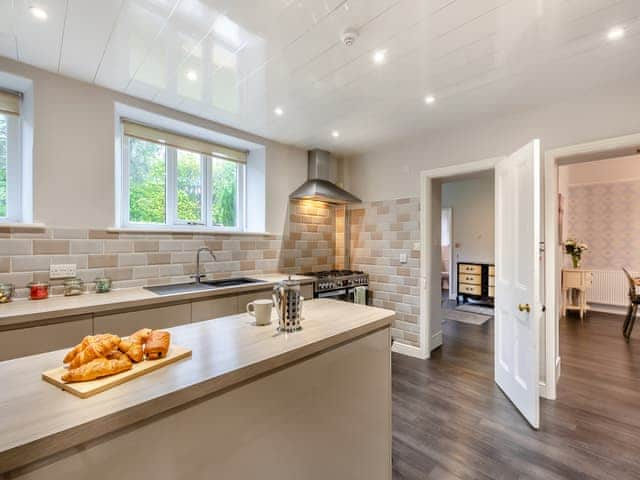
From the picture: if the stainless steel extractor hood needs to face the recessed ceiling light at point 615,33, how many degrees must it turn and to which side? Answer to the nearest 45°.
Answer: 0° — it already faces it

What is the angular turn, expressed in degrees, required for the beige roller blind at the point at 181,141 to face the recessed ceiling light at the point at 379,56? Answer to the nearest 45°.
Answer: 0° — it already faces it

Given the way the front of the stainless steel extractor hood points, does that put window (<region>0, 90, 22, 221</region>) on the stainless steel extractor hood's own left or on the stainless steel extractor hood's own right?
on the stainless steel extractor hood's own right

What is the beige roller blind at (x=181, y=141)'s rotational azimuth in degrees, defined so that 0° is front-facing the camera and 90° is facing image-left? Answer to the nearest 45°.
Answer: approximately 315°

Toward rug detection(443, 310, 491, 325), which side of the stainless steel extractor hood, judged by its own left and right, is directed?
left

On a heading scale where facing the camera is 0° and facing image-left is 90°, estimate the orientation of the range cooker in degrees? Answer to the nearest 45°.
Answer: approximately 315°

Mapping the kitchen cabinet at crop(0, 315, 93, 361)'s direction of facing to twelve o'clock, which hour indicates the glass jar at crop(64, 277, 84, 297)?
The glass jar is roughly at 8 o'clock from the kitchen cabinet.

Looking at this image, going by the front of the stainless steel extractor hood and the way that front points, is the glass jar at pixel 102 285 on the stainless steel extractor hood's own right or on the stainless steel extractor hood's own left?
on the stainless steel extractor hood's own right

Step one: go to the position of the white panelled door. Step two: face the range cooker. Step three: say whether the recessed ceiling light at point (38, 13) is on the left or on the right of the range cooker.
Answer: left
